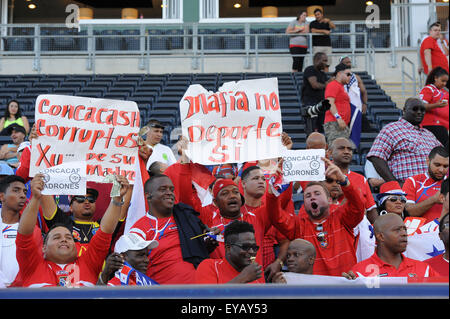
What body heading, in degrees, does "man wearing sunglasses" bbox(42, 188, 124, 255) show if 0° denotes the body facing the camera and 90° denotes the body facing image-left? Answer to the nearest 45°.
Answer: approximately 0°

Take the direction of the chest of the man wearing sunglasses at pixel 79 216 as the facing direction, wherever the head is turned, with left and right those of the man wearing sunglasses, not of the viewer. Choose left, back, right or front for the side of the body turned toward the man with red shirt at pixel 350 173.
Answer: left

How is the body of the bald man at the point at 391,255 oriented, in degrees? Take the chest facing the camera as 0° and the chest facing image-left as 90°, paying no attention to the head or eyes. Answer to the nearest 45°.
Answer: approximately 315°

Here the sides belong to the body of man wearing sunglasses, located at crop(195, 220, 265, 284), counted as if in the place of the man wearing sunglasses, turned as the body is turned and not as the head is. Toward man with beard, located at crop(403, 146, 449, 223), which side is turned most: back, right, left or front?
left

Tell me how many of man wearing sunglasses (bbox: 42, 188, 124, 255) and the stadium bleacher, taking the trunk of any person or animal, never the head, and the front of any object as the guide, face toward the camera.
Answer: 2

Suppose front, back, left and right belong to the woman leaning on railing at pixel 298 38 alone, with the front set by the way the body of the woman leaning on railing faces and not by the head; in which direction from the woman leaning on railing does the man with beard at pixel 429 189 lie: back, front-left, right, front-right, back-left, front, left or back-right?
front-right
